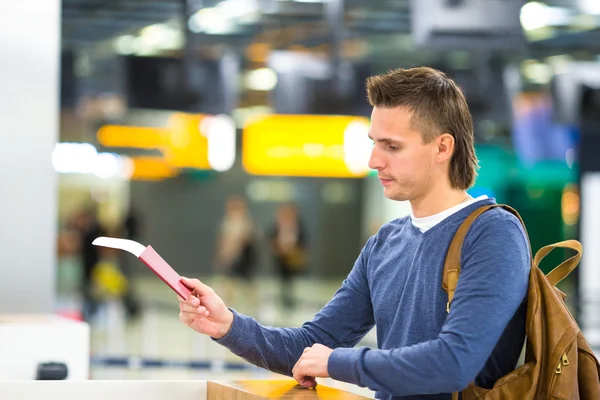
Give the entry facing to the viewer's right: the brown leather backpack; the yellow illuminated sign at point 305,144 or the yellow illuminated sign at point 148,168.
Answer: the brown leather backpack

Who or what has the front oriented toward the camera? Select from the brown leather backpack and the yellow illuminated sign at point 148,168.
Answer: the yellow illuminated sign

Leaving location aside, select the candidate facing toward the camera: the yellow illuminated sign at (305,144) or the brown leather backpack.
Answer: the yellow illuminated sign

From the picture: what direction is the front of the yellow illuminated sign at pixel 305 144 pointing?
toward the camera

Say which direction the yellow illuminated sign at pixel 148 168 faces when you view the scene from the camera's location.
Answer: facing the viewer

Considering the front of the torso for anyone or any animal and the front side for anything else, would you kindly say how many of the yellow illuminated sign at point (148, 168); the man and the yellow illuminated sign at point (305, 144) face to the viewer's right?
0

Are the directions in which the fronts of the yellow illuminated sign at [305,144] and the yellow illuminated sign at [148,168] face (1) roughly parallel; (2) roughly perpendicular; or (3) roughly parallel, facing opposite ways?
roughly parallel

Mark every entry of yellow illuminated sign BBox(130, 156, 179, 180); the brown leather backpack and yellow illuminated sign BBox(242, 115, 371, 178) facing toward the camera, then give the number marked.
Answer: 2

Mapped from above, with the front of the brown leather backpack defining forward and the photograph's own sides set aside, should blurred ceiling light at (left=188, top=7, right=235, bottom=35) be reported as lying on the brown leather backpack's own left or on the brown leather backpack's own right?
on the brown leather backpack's own left

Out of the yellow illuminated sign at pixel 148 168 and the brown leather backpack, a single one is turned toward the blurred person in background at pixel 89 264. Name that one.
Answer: the yellow illuminated sign

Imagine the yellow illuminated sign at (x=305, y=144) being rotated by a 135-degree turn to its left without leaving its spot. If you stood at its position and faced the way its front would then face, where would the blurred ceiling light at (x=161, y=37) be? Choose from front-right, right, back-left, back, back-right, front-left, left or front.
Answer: left

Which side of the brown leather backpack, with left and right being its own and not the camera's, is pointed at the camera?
right

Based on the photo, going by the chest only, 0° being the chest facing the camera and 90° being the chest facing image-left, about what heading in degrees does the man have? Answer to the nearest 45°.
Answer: approximately 45°

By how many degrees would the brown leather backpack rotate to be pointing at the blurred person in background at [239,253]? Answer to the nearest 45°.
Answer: approximately 90° to its left
